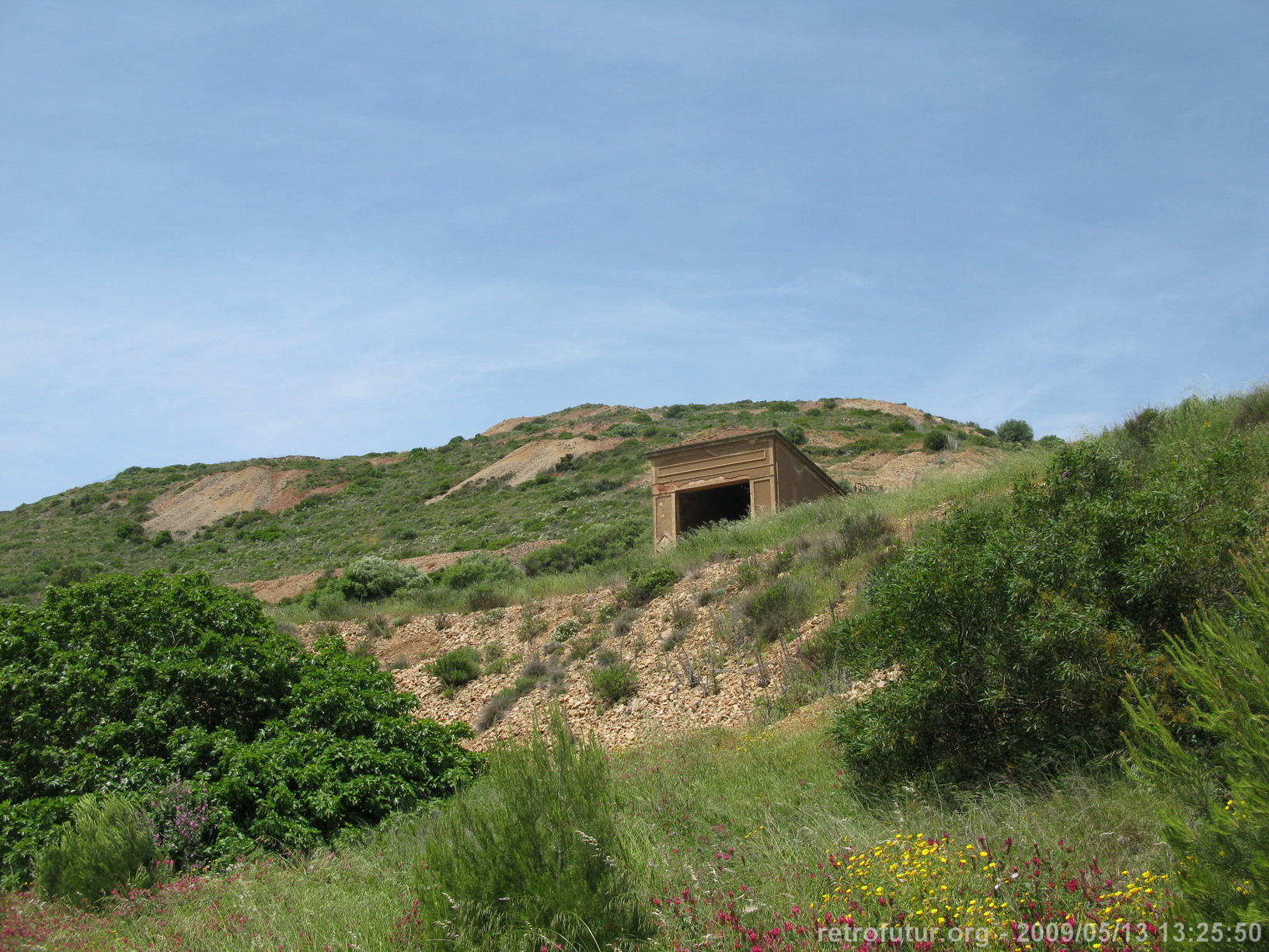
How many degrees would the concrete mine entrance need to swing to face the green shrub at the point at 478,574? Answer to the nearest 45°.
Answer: approximately 90° to its right

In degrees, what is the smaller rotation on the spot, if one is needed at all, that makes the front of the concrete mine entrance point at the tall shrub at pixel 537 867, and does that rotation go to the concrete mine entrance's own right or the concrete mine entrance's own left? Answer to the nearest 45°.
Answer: approximately 45° to the concrete mine entrance's own left

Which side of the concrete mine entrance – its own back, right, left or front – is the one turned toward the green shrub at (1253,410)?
left

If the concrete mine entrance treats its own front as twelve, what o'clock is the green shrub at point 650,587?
The green shrub is roughly at 11 o'clock from the concrete mine entrance.

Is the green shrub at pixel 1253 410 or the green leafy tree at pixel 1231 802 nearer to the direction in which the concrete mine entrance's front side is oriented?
the green leafy tree

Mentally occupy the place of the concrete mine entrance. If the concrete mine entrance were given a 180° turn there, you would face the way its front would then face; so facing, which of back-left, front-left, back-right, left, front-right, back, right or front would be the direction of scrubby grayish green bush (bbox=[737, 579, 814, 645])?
back-right

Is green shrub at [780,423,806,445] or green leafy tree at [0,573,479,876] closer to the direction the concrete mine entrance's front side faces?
the green leafy tree

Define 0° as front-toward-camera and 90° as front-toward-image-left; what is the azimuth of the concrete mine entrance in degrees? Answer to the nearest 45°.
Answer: approximately 45°

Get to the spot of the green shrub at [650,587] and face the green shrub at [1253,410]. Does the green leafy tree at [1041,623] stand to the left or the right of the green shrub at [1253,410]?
right

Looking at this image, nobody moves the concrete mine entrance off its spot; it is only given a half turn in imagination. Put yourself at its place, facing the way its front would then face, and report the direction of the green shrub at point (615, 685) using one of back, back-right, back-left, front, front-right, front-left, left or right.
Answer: back-right

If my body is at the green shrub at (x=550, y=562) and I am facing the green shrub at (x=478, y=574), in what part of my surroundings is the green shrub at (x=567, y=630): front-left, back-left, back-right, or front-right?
front-left

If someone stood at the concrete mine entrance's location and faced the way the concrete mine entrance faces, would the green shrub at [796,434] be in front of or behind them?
behind

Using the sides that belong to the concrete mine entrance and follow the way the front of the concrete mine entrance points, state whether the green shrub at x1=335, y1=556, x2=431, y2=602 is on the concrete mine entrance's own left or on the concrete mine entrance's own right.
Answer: on the concrete mine entrance's own right

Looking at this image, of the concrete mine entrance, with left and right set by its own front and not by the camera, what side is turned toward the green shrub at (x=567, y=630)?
front

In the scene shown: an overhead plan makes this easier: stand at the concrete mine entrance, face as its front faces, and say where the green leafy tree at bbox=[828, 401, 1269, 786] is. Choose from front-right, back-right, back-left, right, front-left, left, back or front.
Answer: front-left

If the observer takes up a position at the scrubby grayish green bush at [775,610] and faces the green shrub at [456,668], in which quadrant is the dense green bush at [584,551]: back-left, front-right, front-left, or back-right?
front-right
